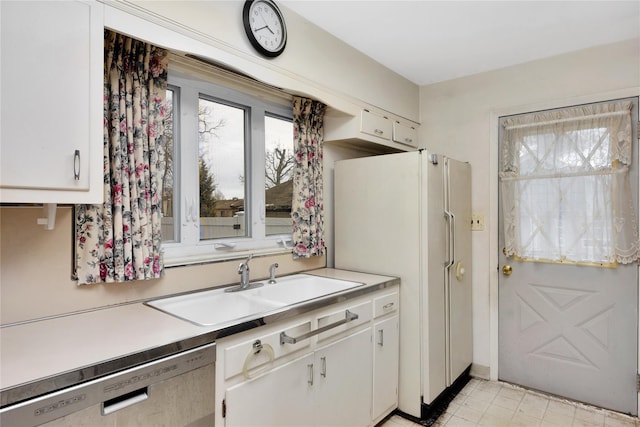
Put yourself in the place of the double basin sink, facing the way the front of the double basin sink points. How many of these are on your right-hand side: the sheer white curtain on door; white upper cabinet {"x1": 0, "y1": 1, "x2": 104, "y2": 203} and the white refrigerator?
1

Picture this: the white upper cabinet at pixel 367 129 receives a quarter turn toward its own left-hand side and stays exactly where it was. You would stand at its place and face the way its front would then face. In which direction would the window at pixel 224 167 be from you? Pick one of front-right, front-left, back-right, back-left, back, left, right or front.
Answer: back

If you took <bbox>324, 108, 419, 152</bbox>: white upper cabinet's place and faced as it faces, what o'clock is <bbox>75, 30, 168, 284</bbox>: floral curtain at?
The floral curtain is roughly at 3 o'clock from the white upper cabinet.

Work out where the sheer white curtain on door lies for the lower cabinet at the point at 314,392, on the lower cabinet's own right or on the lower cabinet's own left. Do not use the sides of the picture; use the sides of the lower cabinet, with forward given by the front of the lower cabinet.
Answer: on the lower cabinet's own left

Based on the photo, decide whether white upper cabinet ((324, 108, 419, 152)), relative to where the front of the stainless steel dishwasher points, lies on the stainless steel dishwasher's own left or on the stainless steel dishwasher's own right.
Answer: on the stainless steel dishwasher's own left

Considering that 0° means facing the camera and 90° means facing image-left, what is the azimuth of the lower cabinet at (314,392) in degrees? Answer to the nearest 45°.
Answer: approximately 315°

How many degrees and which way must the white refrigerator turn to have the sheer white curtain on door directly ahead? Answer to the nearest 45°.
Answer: approximately 45° to its left

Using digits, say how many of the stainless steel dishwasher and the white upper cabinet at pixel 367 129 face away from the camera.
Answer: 0
